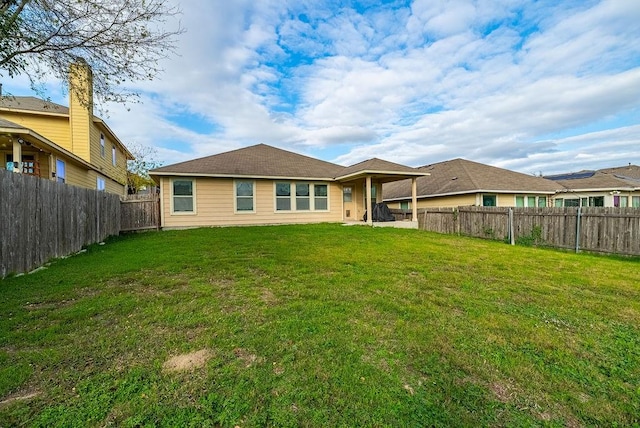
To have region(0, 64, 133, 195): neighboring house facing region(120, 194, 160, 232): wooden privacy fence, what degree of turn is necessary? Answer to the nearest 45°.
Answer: approximately 135° to its right

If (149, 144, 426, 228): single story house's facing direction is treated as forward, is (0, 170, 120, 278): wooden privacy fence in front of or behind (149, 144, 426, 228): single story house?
behind

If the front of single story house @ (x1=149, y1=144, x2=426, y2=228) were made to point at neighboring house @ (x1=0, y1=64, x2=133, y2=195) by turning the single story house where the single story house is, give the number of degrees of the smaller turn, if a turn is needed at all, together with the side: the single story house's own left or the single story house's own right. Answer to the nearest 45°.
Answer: approximately 90° to the single story house's own left

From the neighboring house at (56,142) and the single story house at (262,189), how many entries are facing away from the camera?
2

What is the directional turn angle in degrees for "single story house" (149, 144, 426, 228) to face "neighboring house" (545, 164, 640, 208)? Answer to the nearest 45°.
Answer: approximately 90° to its right

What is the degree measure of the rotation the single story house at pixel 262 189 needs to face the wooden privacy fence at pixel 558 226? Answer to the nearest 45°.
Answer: approximately 135° to its right

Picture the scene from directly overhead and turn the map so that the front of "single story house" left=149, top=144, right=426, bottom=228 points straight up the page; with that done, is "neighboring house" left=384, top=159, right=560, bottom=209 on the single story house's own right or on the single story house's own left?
on the single story house's own right

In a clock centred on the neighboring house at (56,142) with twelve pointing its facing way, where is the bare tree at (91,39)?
The bare tree is roughly at 6 o'clock from the neighboring house.

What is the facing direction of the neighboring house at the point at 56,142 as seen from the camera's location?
facing away from the viewer

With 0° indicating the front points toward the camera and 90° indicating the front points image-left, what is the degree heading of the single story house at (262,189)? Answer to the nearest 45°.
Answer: approximately 180°
